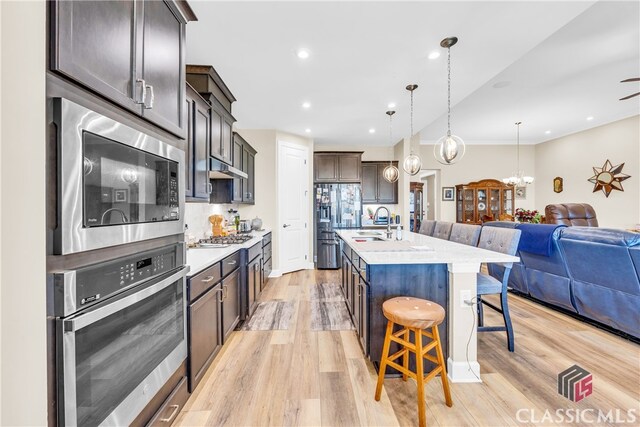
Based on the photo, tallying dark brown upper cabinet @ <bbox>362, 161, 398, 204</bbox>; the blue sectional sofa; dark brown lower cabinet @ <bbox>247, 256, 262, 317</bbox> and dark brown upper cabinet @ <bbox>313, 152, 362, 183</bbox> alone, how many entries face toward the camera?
2

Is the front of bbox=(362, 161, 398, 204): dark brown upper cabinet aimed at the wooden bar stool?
yes

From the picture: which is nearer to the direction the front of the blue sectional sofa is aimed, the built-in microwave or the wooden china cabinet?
the wooden china cabinet

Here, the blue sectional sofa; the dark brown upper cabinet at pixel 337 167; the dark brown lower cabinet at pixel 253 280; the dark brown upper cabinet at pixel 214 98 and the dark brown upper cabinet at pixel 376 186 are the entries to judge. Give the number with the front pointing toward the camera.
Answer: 2

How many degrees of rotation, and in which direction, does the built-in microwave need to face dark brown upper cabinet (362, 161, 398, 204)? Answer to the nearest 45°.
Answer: approximately 90° to its left

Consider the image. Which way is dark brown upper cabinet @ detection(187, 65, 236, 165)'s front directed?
to the viewer's right

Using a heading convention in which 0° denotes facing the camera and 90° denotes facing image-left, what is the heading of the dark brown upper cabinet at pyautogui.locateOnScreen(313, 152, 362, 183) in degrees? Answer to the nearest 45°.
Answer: approximately 0°

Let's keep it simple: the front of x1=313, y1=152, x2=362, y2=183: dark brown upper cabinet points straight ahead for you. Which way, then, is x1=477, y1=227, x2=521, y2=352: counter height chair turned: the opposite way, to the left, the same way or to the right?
to the right

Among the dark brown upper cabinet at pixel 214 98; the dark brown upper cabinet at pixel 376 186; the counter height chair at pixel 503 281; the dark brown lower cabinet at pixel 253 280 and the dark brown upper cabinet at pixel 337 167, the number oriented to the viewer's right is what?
2

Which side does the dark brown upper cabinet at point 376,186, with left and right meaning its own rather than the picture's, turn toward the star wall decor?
left

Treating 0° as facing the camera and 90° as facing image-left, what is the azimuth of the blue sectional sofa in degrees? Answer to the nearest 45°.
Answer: approximately 225°

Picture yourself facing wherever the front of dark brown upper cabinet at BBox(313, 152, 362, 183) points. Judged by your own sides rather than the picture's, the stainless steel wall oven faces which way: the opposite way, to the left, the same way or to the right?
to the left

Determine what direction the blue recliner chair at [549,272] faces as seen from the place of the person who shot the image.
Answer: facing away from the viewer and to the right of the viewer
